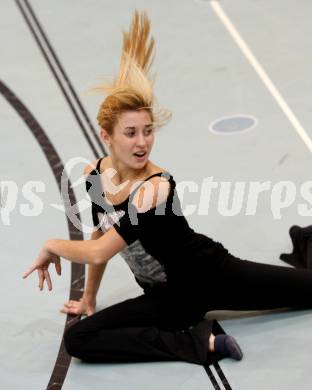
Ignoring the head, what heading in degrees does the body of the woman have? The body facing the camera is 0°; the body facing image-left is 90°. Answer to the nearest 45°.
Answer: approximately 45°
